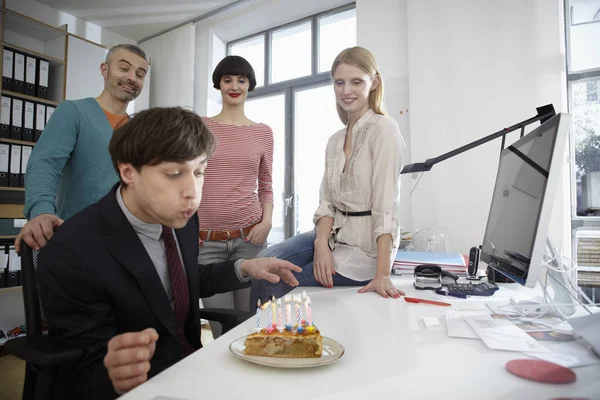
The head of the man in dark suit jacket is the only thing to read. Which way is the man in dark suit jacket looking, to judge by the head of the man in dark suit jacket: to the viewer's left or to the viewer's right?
to the viewer's right

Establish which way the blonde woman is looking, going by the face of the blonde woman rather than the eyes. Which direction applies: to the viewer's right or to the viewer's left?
to the viewer's left

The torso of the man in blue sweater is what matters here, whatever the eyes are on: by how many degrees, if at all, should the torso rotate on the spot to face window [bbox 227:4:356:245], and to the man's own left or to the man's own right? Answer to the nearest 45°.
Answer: approximately 90° to the man's own left

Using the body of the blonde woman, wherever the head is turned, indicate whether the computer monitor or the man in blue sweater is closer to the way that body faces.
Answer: the man in blue sweater

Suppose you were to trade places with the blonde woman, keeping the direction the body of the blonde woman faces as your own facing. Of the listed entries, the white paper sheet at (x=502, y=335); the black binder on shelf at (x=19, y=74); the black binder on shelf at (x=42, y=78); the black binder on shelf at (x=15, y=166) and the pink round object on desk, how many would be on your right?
3

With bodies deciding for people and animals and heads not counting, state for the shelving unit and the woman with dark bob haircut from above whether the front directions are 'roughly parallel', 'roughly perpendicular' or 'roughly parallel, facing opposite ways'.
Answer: roughly perpendicular

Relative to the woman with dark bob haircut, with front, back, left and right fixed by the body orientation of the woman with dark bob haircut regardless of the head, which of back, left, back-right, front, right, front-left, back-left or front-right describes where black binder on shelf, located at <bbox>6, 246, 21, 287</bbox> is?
back-right
